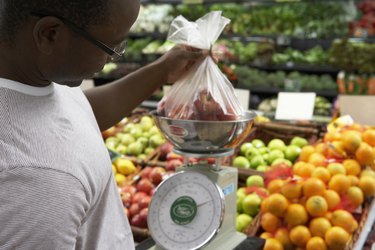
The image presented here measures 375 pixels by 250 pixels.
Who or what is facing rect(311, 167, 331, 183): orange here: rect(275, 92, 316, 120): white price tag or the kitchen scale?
the white price tag

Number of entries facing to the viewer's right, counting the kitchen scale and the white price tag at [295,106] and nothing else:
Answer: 0

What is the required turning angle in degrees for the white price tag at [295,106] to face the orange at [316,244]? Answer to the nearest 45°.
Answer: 0° — it already faces it

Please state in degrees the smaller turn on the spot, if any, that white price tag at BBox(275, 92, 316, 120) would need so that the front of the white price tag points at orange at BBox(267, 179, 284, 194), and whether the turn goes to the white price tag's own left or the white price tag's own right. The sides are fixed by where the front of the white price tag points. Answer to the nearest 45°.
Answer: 0° — it already faces it

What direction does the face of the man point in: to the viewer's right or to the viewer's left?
to the viewer's right

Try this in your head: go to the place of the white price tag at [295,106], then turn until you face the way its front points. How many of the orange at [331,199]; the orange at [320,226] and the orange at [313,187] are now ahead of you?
3

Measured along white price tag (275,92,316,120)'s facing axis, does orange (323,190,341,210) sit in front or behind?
in front

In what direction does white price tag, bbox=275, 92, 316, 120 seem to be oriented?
toward the camera

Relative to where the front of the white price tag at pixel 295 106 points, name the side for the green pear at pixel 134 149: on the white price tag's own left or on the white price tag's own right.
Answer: on the white price tag's own right

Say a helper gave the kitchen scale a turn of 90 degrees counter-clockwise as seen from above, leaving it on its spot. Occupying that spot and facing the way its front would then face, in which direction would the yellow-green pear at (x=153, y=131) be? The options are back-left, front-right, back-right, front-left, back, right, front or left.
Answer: back-left

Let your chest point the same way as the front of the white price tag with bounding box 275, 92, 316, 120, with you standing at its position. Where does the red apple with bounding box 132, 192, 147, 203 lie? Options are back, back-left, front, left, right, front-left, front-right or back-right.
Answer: front-right

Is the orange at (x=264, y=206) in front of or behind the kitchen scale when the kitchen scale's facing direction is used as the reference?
behind

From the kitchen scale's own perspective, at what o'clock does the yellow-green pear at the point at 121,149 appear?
The yellow-green pear is roughly at 4 o'clock from the kitchen scale.

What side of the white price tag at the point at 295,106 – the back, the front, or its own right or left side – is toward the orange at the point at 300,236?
front

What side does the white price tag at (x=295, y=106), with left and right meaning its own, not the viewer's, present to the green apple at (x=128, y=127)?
right

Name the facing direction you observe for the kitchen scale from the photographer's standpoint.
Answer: facing the viewer and to the left of the viewer

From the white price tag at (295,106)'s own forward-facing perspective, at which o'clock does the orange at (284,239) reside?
The orange is roughly at 12 o'clock from the white price tag.
